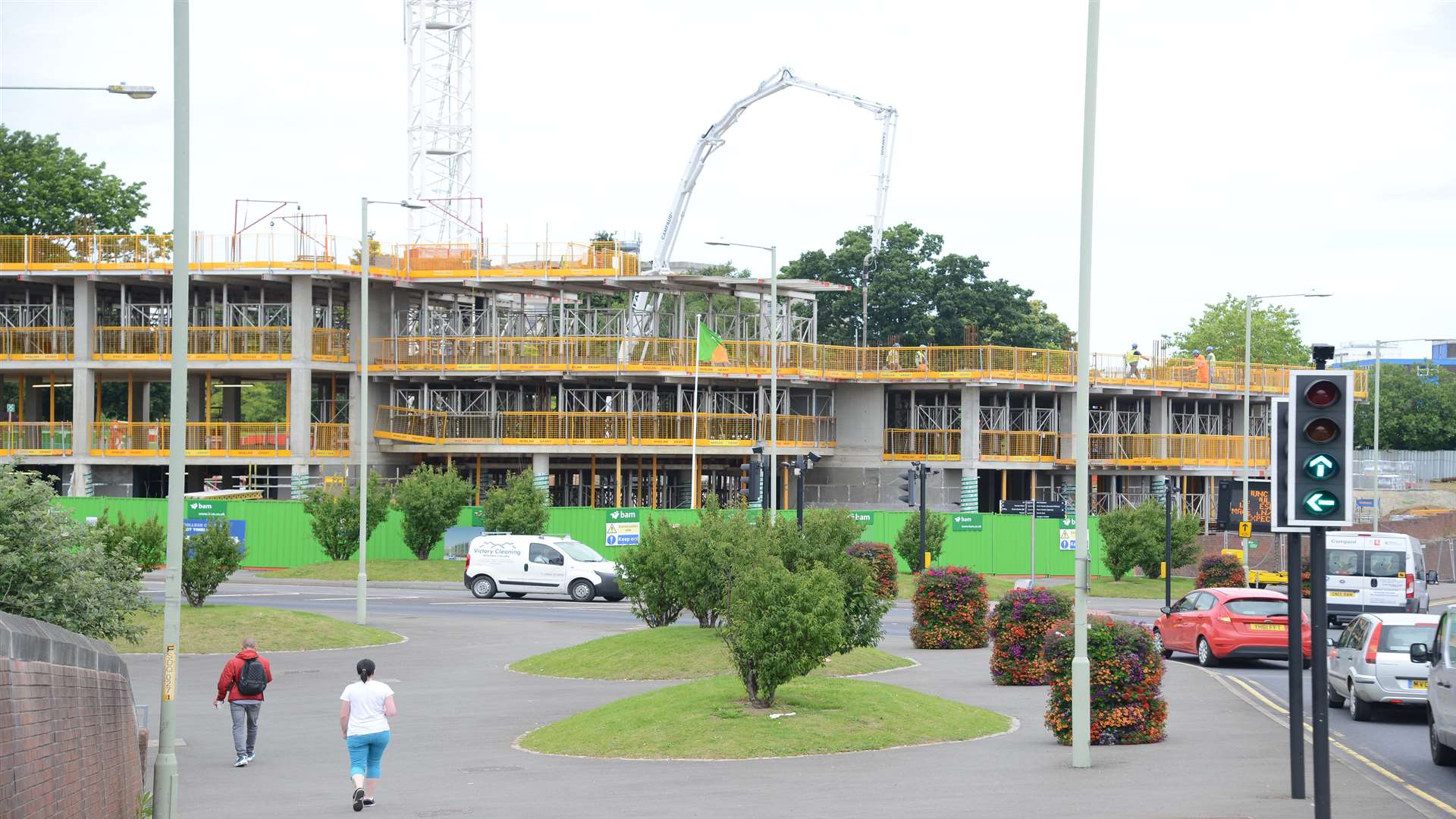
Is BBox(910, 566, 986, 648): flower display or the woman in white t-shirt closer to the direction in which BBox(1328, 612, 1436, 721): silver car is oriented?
the flower display

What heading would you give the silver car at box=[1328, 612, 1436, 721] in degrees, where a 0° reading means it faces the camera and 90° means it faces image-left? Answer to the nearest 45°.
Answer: approximately 135°

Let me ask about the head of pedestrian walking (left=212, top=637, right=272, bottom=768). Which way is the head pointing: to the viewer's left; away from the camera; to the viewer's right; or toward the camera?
away from the camera

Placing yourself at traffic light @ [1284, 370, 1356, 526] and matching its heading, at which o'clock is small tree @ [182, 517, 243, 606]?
The small tree is roughly at 4 o'clock from the traffic light.

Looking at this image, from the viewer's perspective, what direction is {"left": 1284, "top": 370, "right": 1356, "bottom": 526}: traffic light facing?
toward the camera

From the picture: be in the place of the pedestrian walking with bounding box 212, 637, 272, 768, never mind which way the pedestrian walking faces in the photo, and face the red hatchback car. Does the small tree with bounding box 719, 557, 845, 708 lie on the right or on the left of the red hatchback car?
right

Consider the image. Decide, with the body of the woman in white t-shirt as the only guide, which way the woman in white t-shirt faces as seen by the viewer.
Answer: away from the camera

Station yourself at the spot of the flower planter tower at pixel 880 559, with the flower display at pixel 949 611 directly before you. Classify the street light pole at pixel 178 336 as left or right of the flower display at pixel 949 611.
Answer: right

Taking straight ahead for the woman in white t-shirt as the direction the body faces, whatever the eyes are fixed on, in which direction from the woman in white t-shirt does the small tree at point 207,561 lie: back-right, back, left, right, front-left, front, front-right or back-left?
front

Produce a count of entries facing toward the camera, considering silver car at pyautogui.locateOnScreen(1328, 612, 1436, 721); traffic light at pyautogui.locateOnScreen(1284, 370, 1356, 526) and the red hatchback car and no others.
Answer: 1

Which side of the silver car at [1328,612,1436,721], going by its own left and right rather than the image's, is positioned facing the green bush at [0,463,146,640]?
left
